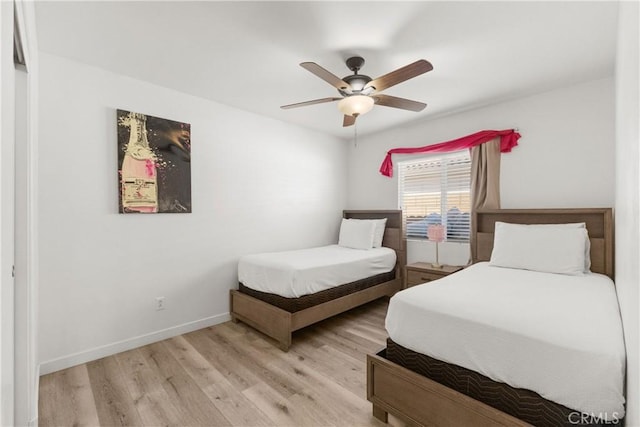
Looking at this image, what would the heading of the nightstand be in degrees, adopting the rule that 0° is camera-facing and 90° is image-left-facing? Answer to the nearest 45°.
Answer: approximately 45°

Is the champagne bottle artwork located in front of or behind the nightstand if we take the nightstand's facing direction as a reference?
in front

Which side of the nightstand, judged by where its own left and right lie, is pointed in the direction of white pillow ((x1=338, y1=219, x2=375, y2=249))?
right

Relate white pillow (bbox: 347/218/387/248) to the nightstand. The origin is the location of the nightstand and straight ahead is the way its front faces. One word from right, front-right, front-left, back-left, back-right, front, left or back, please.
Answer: right

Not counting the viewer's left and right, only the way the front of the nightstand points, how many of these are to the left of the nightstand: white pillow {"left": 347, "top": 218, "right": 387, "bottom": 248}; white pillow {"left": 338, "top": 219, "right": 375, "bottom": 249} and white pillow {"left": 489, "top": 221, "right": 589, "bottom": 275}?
1

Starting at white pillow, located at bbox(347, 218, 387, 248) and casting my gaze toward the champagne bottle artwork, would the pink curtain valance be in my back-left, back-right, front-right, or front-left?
back-left

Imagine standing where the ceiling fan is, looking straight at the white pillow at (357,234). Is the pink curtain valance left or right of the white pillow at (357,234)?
right

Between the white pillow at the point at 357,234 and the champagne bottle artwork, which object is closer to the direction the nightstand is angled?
the champagne bottle artwork

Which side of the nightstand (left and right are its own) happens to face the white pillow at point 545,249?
left

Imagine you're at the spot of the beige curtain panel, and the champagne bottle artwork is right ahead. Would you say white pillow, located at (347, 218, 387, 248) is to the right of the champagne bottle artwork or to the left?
right
